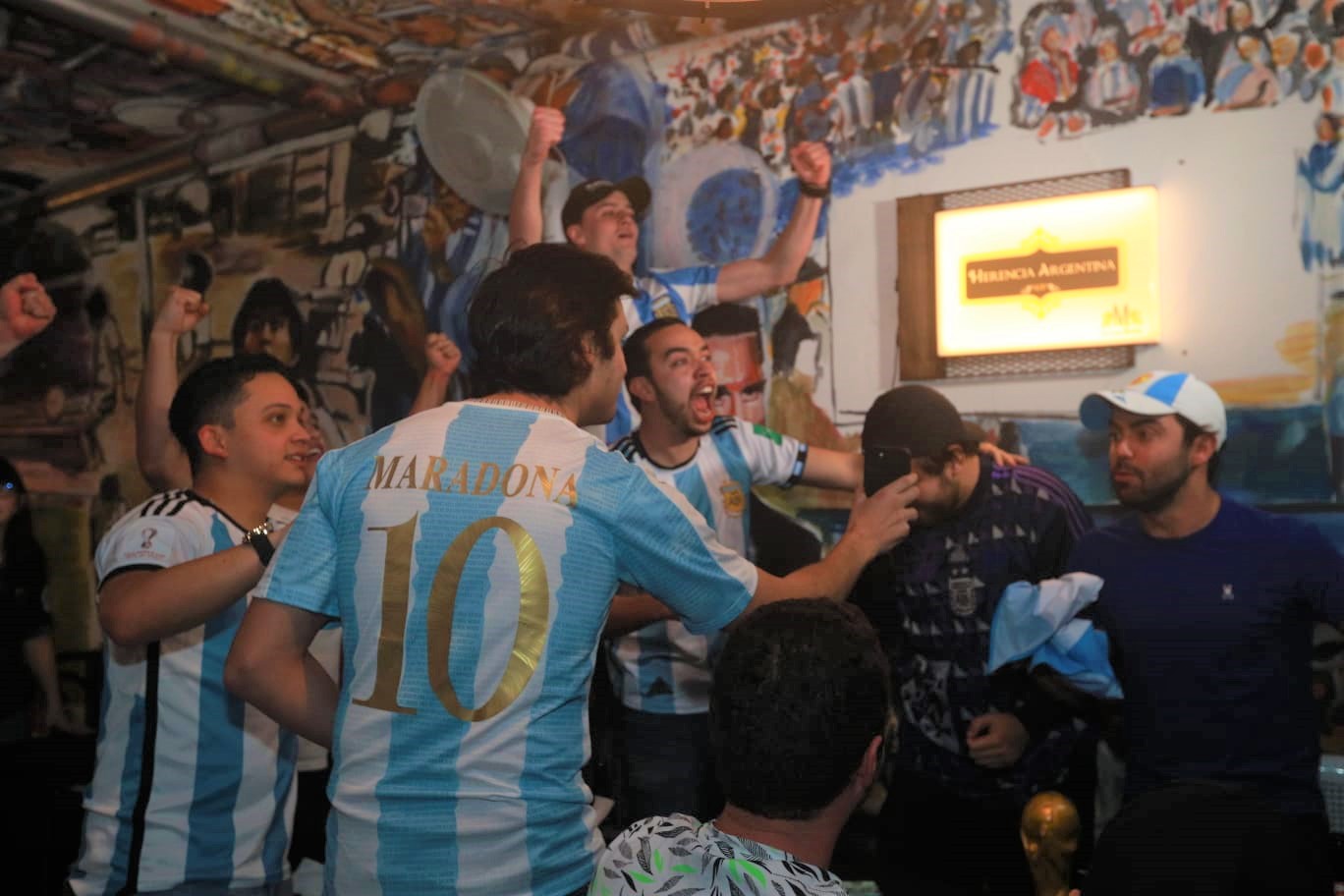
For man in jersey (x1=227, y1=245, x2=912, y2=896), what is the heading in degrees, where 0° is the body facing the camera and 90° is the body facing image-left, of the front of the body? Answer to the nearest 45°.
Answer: approximately 225°

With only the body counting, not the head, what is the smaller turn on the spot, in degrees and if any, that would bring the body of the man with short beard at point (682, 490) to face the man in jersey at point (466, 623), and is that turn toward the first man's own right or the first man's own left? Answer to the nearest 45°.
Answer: approximately 45° to the first man's own right

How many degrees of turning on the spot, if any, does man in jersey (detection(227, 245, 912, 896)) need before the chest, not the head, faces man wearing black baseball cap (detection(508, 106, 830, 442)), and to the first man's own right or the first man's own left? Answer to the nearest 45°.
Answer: approximately 45° to the first man's own left

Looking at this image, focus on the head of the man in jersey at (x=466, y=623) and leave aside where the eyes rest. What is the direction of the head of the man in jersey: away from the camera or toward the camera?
away from the camera

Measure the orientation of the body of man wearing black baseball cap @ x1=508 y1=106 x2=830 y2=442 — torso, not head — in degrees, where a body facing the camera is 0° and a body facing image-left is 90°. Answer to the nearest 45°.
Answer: approximately 315°
